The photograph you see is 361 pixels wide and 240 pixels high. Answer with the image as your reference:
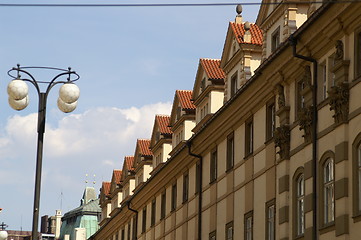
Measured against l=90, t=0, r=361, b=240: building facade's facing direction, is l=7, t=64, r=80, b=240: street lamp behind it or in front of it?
in front

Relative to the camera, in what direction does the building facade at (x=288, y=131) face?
facing the viewer and to the left of the viewer
